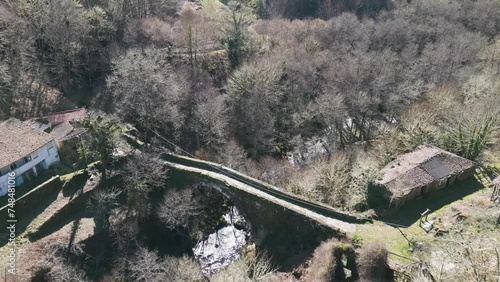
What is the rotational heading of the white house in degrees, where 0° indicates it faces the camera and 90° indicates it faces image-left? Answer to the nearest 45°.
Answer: approximately 315°

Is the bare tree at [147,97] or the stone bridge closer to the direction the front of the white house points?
the stone bridge

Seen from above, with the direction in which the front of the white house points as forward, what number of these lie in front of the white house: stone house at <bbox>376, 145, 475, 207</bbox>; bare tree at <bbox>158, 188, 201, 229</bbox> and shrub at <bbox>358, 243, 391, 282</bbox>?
3

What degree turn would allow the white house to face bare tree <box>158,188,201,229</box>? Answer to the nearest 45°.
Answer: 0° — it already faces it

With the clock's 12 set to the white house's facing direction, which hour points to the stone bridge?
The stone bridge is roughly at 12 o'clock from the white house.

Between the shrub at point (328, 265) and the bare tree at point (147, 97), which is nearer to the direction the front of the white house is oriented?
the shrub

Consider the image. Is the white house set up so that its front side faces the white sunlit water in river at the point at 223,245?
yes

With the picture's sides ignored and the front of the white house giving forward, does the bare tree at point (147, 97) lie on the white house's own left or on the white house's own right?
on the white house's own left

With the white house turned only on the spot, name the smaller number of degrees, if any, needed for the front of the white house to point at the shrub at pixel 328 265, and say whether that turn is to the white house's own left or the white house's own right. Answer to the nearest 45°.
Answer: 0° — it already faces it

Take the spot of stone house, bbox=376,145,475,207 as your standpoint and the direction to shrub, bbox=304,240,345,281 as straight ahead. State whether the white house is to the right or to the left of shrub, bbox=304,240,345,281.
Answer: right

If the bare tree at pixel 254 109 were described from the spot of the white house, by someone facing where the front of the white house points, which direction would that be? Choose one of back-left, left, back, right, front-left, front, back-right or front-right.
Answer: front-left

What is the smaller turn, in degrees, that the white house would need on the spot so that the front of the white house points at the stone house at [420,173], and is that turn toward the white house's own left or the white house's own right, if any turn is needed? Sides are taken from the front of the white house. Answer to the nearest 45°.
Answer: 0° — it already faces it

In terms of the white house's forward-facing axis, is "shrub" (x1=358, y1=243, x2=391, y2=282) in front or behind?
in front

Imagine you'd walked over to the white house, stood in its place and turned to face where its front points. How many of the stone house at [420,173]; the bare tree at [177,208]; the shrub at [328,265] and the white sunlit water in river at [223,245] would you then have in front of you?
4
